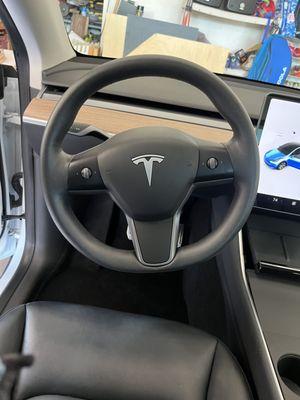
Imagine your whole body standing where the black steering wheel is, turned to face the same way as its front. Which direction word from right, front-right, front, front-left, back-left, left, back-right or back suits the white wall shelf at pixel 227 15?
back

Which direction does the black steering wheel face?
toward the camera

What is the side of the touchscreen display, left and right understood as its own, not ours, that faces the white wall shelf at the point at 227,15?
back

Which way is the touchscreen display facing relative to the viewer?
toward the camera

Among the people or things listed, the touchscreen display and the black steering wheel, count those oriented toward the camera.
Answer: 2
